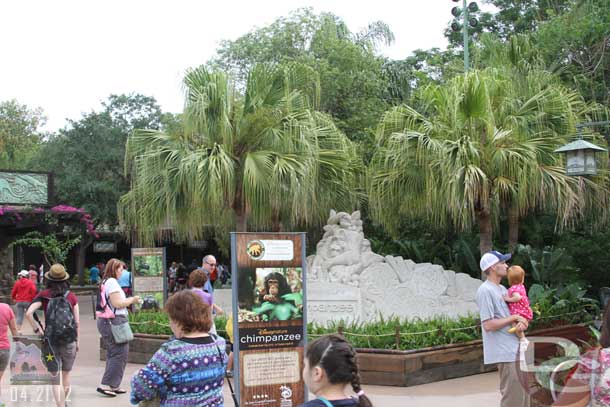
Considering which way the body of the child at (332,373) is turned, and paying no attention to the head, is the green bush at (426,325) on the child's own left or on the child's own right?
on the child's own right

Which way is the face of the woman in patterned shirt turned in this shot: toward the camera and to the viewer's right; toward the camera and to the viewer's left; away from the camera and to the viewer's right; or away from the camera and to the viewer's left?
away from the camera and to the viewer's left

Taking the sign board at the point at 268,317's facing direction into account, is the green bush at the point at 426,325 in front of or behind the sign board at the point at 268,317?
behind

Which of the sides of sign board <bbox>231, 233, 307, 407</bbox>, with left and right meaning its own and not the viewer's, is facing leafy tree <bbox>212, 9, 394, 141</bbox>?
back
